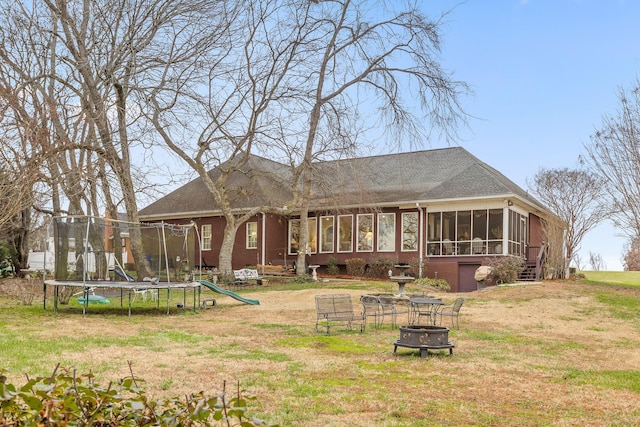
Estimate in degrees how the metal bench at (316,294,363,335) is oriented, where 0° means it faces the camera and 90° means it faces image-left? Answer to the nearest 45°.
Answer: approximately 315°

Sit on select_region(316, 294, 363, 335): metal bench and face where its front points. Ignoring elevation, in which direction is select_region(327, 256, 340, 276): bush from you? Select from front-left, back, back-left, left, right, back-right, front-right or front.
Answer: back-left

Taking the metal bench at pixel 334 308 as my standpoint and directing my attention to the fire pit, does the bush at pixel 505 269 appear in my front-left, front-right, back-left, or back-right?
back-left

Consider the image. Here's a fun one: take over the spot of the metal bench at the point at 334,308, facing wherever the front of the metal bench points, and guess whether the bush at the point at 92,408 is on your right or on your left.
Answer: on your right

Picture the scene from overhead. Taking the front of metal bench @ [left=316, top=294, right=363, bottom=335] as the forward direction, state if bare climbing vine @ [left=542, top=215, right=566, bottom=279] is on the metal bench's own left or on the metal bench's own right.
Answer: on the metal bench's own left

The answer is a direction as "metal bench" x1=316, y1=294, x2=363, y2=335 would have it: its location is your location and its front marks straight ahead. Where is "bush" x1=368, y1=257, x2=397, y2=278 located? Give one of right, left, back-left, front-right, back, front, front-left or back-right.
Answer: back-left

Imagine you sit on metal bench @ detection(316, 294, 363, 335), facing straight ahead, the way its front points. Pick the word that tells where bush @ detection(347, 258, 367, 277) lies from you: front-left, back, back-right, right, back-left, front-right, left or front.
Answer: back-left
